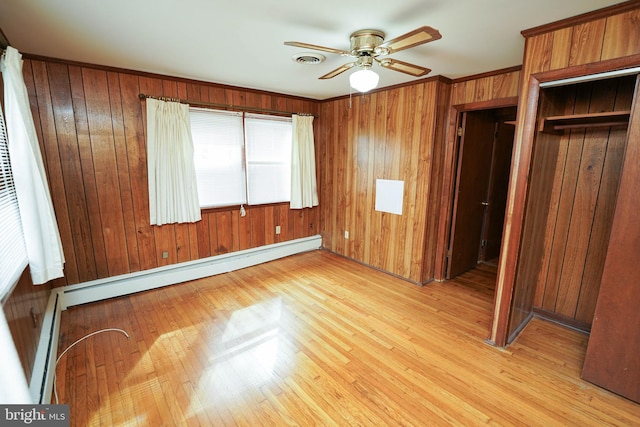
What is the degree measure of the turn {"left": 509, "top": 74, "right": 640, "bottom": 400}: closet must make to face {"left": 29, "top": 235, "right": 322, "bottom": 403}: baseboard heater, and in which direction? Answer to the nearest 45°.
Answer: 0° — it already faces it

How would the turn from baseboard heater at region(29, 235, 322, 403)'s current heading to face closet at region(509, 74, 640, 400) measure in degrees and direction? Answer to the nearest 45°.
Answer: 0° — it already faces it

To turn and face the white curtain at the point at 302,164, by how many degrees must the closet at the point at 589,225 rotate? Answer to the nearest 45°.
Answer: approximately 45° to its right

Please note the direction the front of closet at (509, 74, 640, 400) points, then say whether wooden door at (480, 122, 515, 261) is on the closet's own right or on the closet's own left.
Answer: on the closet's own right

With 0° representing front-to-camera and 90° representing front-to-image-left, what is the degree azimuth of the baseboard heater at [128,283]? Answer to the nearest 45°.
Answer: approximately 315°

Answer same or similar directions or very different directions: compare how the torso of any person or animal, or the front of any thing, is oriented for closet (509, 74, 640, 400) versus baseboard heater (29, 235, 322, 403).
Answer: very different directions

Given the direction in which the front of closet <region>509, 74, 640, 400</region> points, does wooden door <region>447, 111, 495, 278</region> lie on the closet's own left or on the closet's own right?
on the closet's own right

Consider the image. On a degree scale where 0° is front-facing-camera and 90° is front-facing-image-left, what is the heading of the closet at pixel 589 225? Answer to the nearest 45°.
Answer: approximately 45°

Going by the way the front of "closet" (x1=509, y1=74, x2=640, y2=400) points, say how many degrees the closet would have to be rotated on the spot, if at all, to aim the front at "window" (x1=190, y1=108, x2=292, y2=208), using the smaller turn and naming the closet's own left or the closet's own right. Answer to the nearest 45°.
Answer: approximately 45° to the closet's own right

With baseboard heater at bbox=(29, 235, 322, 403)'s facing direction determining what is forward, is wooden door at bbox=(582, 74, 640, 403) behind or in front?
in front

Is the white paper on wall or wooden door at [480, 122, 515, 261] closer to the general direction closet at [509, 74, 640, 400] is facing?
the white paper on wall
